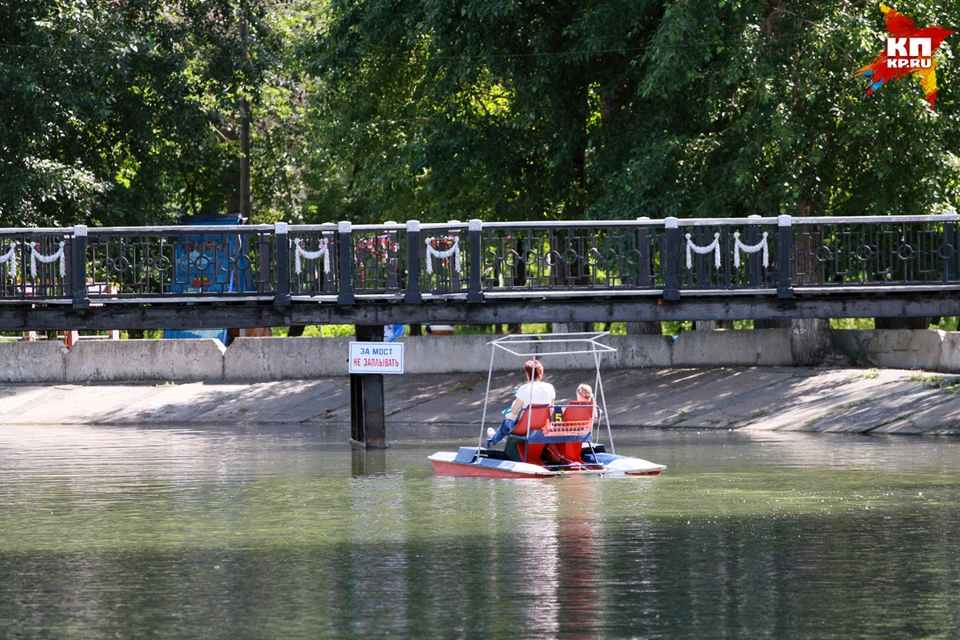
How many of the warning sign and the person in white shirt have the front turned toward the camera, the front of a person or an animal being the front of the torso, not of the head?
1

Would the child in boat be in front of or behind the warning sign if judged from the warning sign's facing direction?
in front

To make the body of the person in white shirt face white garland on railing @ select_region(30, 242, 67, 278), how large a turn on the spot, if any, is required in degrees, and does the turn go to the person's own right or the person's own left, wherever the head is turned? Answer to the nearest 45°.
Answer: approximately 45° to the person's own left

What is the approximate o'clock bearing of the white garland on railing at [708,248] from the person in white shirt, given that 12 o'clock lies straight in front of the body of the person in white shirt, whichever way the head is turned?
The white garland on railing is roughly at 3 o'clock from the person in white shirt.

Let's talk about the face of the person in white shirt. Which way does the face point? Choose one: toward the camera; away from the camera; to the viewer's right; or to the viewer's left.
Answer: away from the camera

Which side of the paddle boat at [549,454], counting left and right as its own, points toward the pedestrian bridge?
front

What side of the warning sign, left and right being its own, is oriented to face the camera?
front

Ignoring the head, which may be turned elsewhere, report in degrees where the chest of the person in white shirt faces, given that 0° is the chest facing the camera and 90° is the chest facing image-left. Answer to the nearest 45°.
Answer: approximately 135°

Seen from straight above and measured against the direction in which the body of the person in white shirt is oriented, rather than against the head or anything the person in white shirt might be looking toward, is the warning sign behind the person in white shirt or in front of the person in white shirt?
in front

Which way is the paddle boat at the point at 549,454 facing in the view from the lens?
facing away from the viewer and to the left of the viewer
